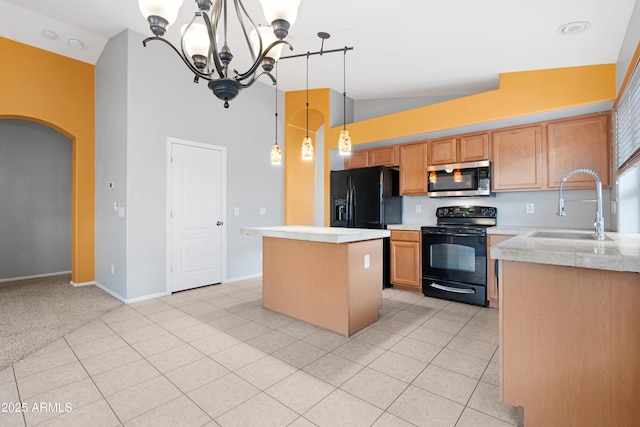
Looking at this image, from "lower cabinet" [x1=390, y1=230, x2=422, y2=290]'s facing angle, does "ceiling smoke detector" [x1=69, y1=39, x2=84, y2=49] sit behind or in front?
in front

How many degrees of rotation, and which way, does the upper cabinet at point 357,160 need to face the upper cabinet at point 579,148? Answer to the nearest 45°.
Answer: approximately 90° to its left

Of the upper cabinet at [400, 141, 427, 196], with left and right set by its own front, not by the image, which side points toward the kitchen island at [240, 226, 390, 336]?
front

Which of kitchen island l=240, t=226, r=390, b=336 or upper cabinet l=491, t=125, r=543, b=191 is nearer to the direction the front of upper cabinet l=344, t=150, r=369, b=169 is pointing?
the kitchen island

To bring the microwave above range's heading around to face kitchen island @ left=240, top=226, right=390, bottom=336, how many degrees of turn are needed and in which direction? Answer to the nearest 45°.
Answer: approximately 45° to its right

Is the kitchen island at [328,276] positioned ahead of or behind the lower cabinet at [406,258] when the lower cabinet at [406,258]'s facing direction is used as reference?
ahead
